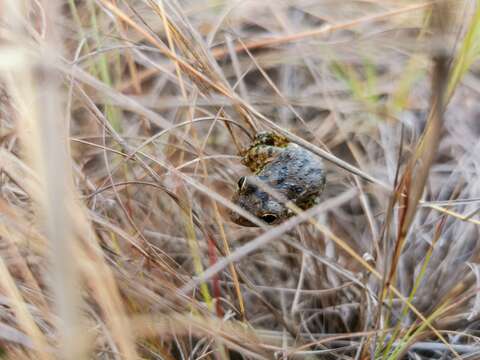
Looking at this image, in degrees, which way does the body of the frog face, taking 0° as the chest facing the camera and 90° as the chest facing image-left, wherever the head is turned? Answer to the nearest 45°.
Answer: approximately 45°
